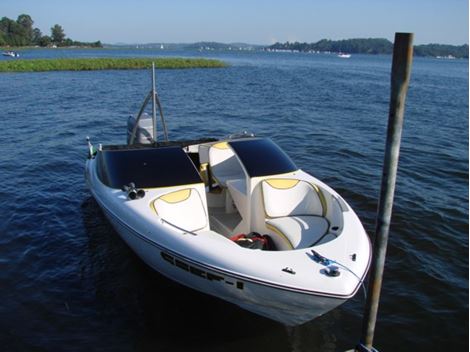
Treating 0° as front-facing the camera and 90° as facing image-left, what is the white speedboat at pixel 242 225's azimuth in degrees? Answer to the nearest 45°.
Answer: approximately 315°

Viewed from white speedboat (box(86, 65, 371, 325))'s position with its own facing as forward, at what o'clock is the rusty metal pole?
The rusty metal pole is roughly at 12 o'clock from the white speedboat.
